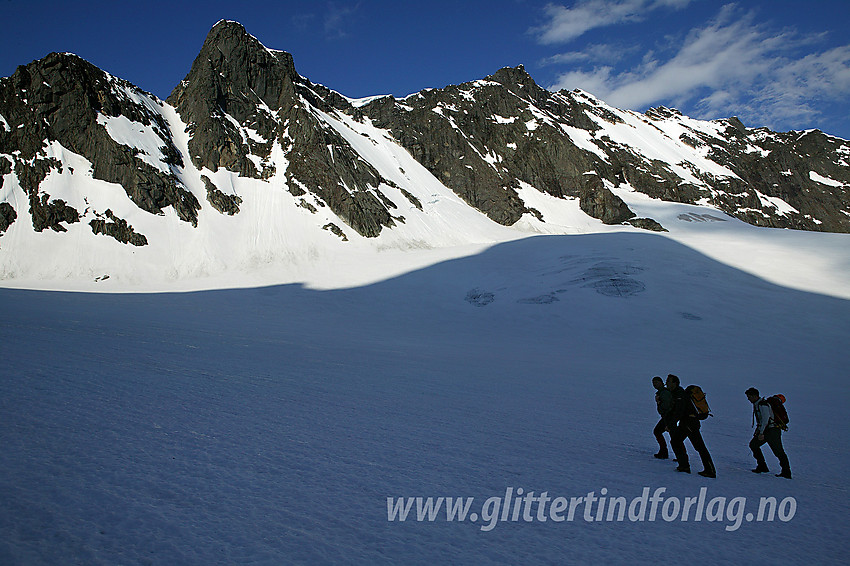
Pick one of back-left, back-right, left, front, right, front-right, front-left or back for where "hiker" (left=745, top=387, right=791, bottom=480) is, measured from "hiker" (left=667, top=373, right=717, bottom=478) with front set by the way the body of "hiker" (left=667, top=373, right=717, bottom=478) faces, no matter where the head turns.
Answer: back-right

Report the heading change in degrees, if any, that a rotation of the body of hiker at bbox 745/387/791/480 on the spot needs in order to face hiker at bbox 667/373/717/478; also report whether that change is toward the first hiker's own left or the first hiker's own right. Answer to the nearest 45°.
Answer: approximately 45° to the first hiker's own left

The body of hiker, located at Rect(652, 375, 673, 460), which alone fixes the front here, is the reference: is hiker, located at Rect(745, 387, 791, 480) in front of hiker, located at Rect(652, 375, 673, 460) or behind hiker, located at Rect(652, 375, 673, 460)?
behind

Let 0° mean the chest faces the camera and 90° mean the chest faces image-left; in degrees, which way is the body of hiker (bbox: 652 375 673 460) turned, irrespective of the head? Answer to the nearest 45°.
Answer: approximately 90°

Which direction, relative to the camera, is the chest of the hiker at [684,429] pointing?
to the viewer's left

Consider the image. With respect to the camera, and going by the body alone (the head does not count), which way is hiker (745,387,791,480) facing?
to the viewer's left
